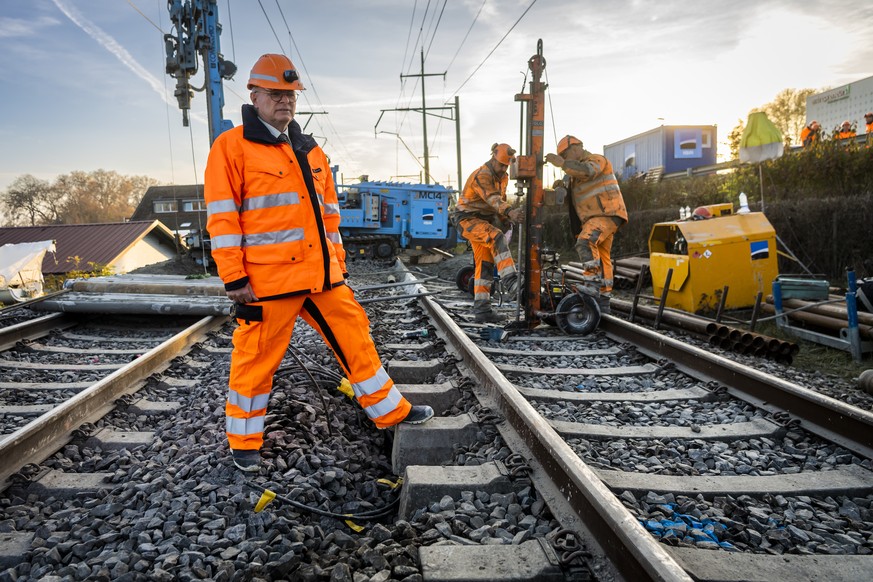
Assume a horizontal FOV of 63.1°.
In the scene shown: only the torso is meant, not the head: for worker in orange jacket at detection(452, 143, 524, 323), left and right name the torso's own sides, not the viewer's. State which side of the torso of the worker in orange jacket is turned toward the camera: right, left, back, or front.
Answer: right

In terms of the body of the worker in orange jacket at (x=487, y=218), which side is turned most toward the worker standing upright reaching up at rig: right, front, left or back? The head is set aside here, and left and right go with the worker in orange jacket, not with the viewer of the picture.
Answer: front

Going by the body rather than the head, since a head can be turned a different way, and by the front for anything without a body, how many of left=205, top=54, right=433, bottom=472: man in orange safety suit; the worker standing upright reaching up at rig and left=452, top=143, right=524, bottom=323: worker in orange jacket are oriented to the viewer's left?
1

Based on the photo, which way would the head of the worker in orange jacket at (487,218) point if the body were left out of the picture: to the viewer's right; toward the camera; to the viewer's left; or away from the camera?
to the viewer's right

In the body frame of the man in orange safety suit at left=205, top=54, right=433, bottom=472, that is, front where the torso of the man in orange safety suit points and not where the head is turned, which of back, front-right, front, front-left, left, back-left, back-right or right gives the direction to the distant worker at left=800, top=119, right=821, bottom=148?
left

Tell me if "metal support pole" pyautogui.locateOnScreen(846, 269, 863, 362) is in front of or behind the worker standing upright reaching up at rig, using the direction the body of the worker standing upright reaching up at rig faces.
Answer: behind

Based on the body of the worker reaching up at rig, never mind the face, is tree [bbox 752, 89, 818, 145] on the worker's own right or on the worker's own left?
on the worker's own right

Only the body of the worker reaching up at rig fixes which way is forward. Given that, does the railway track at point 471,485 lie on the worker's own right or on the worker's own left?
on the worker's own left

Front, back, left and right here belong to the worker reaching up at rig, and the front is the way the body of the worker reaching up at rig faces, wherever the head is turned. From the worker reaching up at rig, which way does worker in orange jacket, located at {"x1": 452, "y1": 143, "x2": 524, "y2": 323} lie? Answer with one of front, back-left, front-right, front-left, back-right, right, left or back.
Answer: front

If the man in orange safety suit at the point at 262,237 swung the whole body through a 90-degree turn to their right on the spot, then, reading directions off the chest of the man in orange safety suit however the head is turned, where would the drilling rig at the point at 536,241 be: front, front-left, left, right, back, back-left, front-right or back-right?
back

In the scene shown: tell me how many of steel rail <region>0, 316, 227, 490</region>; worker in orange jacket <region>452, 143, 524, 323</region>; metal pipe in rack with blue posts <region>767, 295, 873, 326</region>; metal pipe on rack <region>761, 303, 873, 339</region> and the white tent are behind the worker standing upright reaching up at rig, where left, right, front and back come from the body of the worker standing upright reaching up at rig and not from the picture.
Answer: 2

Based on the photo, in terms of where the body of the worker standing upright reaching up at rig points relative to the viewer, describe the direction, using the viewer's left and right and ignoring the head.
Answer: facing to the left of the viewer

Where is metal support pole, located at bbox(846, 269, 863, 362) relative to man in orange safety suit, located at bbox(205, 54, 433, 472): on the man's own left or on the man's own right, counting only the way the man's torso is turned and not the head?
on the man's own left

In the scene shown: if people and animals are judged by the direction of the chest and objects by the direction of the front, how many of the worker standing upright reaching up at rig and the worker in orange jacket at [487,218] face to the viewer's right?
1

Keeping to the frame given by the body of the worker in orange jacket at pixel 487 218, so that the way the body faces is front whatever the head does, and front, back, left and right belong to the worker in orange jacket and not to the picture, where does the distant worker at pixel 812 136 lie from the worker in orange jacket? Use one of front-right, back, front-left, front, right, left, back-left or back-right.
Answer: front-left

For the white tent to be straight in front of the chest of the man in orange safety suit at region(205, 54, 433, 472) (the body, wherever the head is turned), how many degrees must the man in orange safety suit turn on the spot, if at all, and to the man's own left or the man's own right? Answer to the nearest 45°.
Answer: approximately 180°

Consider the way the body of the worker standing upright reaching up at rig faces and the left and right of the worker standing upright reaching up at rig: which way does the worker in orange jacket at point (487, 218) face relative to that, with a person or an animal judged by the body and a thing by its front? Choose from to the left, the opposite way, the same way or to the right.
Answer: the opposite way
